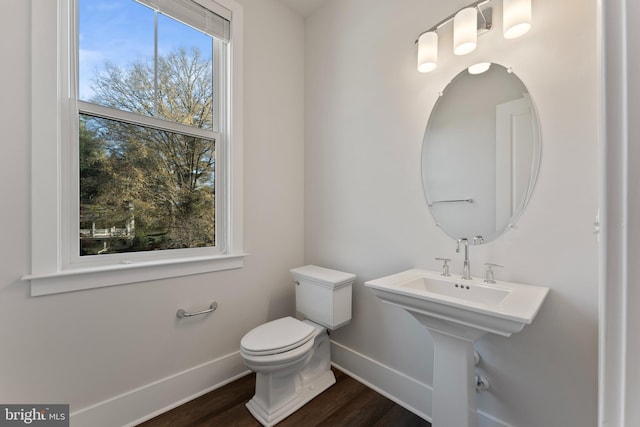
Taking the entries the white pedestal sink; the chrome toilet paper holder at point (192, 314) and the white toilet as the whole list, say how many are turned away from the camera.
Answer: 0

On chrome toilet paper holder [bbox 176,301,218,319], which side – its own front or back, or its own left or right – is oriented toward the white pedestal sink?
front

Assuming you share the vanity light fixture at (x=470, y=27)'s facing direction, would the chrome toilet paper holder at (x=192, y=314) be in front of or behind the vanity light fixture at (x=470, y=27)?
in front

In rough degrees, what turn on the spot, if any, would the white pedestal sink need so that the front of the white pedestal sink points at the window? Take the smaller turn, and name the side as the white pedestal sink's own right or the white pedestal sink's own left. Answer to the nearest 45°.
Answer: approximately 45° to the white pedestal sink's own right

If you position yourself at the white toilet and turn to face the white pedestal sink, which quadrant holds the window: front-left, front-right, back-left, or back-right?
back-right

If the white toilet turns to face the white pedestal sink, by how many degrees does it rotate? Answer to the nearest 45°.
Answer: approximately 90° to its left

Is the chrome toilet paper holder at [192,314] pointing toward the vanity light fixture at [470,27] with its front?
yes

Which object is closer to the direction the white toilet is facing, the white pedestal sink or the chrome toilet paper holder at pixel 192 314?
the chrome toilet paper holder

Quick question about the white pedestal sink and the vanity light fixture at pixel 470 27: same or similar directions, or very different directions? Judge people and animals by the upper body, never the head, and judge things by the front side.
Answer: same or similar directions

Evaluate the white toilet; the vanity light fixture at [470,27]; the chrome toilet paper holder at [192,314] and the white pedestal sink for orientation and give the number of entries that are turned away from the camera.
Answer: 0

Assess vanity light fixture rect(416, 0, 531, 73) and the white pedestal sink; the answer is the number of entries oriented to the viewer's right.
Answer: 0

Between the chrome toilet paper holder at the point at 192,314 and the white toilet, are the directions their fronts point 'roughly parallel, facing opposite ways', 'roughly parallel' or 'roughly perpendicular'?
roughly perpendicular

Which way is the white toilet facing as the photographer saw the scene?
facing the viewer and to the left of the viewer

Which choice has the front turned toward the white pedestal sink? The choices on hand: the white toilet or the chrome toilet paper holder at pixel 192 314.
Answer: the chrome toilet paper holder

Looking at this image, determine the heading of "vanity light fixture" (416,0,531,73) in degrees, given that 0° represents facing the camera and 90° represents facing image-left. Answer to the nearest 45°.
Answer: approximately 45°
